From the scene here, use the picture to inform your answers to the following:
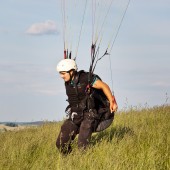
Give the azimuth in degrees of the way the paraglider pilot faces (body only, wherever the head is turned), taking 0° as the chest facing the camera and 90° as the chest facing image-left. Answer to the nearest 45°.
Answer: approximately 45°
